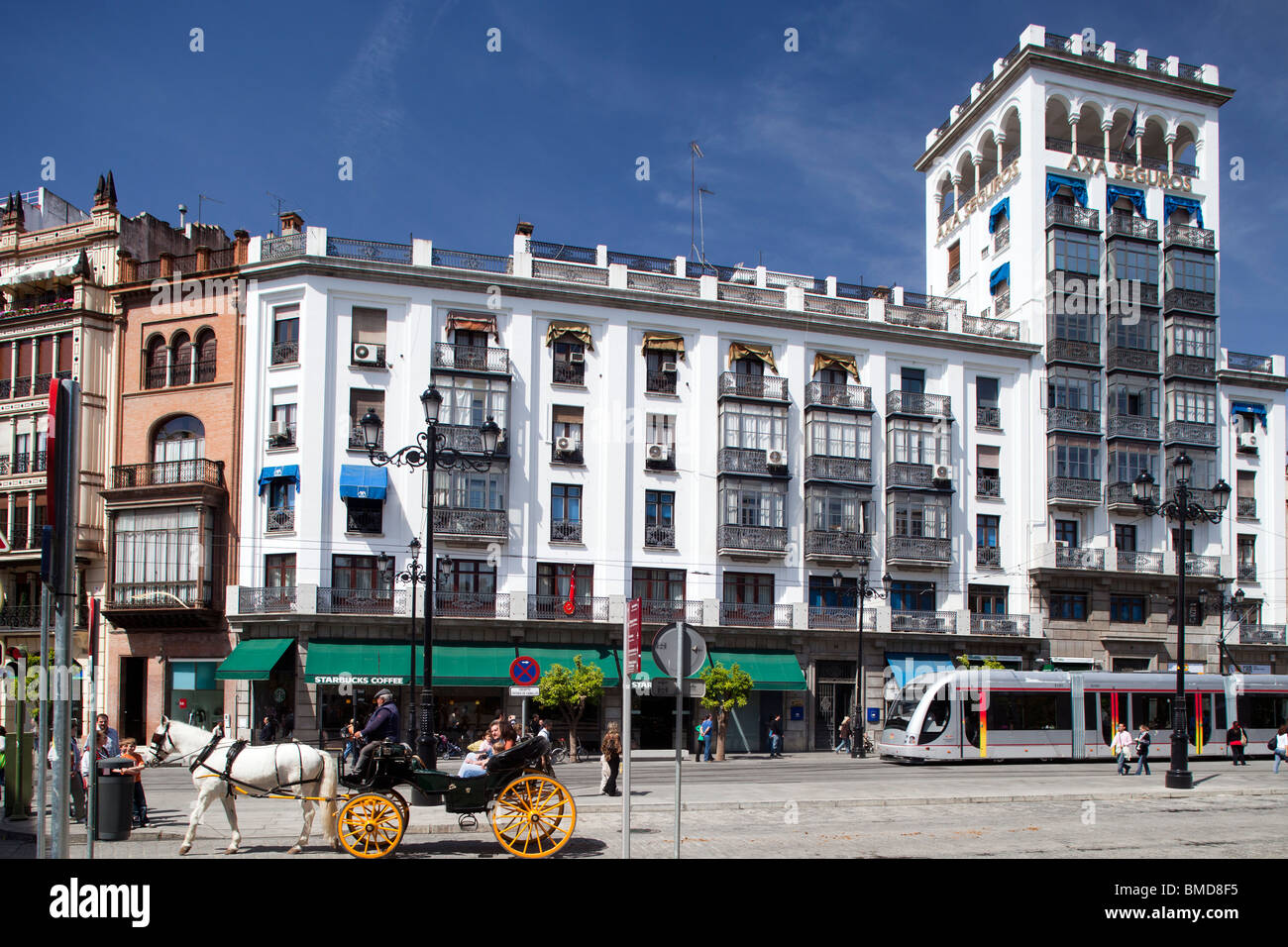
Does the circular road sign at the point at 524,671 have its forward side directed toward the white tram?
no

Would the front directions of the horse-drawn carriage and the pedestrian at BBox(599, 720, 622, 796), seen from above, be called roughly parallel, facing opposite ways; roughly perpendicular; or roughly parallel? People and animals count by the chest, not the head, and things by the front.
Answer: roughly perpendicular

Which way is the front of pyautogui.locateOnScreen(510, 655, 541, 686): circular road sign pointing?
toward the camera

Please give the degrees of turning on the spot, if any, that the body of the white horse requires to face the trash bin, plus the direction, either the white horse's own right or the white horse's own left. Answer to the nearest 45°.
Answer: approximately 45° to the white horse's own right

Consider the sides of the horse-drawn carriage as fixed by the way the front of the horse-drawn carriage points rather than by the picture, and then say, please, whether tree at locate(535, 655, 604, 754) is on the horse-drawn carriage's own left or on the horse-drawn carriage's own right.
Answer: on the horse-drawn carriage's own right

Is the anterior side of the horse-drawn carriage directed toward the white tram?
no

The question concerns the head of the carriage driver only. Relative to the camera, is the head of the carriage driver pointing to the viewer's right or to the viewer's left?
to the viewer's left

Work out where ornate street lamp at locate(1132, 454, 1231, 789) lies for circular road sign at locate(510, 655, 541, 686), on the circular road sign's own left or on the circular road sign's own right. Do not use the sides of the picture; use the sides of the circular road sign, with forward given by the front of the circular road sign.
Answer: on the circular road sign's own left

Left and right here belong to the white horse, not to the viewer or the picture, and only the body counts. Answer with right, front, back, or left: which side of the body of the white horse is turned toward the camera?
left

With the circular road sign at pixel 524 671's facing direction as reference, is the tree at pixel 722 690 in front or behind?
behind

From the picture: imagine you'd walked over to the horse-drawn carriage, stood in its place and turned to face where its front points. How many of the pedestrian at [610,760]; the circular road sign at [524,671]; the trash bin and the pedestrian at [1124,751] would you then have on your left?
0

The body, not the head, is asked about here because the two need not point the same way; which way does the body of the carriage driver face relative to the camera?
to the viewer's left

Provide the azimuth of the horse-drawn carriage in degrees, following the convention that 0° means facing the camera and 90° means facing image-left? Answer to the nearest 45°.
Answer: approximately 90°

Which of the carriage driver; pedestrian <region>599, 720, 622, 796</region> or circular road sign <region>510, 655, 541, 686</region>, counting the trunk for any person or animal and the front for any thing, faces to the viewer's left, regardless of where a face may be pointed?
the carriage driver
